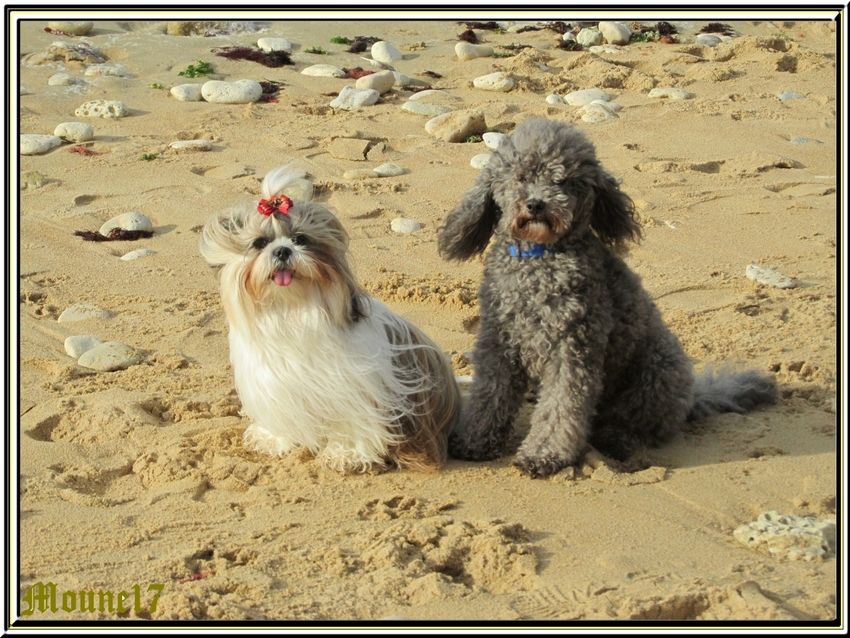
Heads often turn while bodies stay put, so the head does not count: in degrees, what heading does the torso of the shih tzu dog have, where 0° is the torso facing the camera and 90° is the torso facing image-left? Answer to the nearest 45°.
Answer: approximately 45°

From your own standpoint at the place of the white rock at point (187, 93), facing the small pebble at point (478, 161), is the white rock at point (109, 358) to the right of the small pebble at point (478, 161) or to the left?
right

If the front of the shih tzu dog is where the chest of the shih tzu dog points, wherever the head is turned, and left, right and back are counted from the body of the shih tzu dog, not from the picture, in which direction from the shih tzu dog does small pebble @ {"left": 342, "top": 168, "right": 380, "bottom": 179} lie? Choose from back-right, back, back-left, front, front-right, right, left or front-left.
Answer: back-right

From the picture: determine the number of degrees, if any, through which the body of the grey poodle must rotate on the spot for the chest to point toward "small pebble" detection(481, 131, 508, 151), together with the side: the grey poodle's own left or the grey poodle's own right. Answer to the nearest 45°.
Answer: approximately 135° to the grey poodle's own right

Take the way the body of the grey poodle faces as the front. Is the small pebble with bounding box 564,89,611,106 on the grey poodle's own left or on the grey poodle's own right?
on the grey poodle's own right

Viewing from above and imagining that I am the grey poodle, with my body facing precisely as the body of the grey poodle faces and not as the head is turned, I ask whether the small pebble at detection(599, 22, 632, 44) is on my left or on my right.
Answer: on my right

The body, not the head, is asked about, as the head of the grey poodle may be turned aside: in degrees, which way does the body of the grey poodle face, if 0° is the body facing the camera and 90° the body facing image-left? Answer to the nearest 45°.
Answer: approximately 45°

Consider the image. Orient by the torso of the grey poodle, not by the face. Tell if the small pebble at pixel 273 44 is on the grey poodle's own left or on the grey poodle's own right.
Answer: on the grey poodle's own right

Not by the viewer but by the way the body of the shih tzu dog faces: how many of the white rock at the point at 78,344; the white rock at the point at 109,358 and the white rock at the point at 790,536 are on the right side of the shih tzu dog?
2

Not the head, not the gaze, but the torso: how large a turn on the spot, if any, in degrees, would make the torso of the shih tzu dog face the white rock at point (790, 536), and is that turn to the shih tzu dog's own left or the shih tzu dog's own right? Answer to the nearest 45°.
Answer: approximately 90° to the shih tzu dog's own left
